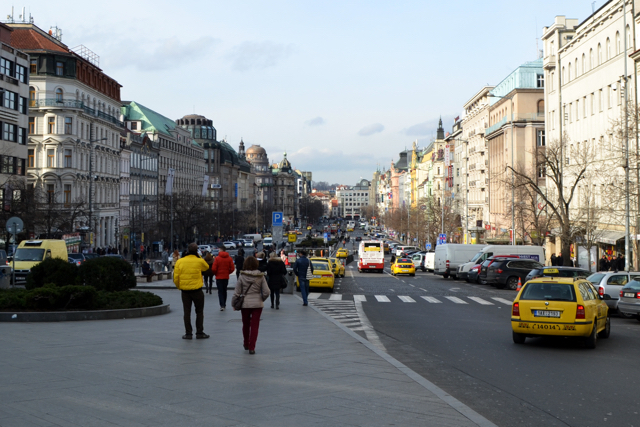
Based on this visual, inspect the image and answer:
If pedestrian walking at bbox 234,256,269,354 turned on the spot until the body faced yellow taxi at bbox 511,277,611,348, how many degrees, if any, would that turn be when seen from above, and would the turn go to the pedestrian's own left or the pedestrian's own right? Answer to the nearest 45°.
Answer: approximately 90° to the pedestrian's own right

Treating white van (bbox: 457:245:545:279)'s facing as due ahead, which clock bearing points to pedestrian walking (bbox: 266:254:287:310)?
The pedestrian walking is roughly at 11 o'clock from the white van.

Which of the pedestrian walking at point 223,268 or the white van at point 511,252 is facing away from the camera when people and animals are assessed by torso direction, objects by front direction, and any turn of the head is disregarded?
the pedestrian walking

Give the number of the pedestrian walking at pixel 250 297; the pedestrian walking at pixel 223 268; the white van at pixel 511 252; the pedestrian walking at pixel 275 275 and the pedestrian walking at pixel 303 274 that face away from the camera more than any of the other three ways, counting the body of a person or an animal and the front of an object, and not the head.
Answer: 4

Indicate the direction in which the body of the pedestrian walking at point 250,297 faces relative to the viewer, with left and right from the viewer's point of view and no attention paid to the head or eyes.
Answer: facing away from the viewer

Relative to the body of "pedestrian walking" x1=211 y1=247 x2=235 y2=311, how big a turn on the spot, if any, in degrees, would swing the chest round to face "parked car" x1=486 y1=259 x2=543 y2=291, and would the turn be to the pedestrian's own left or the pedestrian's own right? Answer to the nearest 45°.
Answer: approximately 45° to the pedestrian's own right

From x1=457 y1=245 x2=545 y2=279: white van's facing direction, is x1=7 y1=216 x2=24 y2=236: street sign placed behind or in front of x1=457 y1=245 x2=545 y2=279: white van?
in front

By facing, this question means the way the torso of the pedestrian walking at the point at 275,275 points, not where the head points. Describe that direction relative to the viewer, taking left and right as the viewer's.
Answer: facing away from the viewer

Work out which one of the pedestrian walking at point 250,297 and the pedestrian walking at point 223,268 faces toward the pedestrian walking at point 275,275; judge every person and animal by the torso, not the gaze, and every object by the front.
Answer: the pedestrian walking at point 250,297

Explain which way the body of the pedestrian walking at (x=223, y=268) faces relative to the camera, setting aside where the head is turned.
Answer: away from the camera

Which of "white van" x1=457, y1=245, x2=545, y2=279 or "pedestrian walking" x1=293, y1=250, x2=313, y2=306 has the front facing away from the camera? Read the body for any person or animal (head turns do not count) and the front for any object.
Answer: the pedestrian walking

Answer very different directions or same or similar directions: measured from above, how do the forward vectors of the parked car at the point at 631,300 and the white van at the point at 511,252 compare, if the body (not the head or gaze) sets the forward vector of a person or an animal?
very different directions

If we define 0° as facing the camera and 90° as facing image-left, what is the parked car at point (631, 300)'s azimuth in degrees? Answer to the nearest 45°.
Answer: approximately 225°

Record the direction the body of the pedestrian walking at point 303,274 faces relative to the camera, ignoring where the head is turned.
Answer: away from the camera
